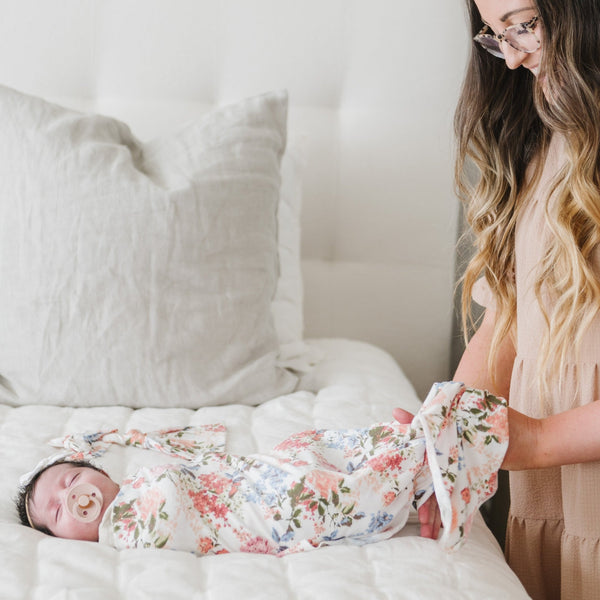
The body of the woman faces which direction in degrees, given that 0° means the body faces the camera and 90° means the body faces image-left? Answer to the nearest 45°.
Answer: approximately 45°

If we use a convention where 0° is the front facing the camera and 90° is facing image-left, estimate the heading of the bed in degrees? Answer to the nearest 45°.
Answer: approximately 0°
